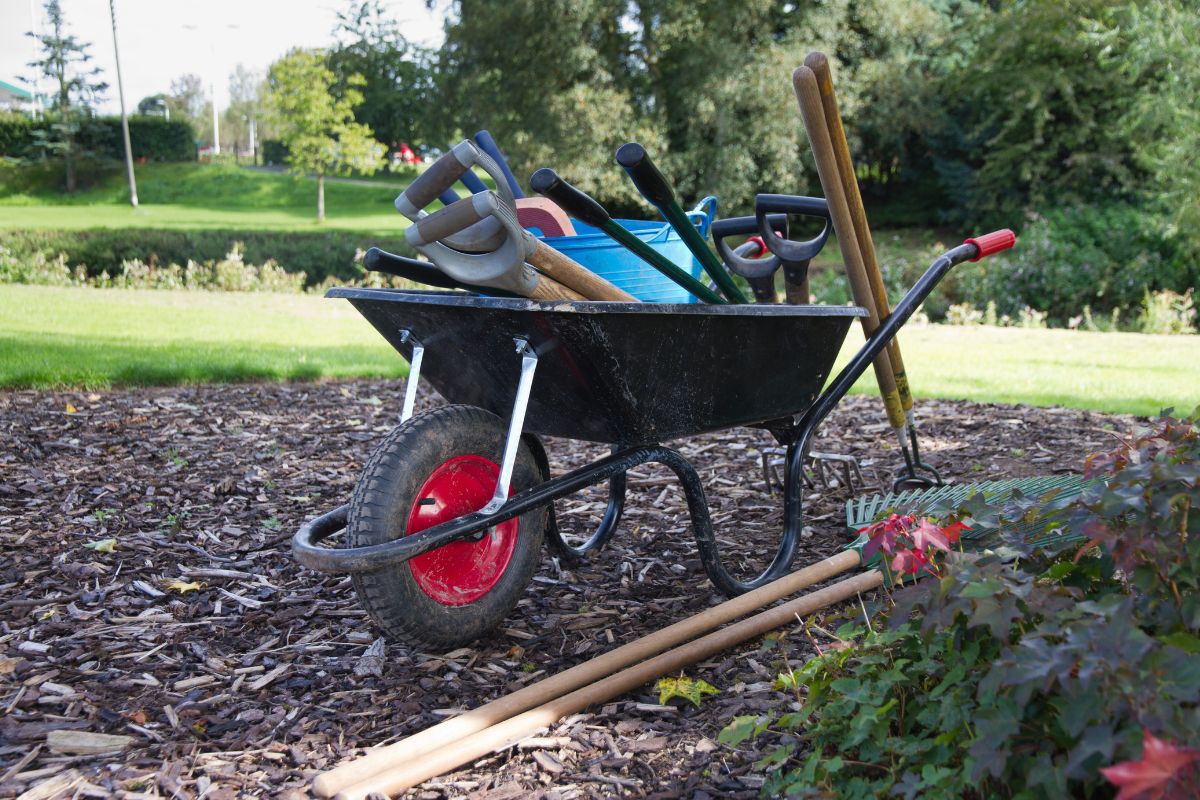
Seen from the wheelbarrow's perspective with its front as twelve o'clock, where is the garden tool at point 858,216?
The garden tool is roughly at 6 o'clock from the wheelbarrow.

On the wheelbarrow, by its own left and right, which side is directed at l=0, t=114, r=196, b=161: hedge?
right

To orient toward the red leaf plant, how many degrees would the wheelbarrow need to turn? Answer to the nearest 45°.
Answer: approximately 90° to its left

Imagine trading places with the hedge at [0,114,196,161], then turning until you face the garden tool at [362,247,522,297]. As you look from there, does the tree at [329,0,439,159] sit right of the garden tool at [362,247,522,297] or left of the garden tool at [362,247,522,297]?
left

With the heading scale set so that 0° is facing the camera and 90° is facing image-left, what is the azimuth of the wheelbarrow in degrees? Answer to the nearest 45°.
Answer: approximately 45°

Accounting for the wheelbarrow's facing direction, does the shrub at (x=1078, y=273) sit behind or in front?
behind

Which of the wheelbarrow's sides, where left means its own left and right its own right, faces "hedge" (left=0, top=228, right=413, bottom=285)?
right
